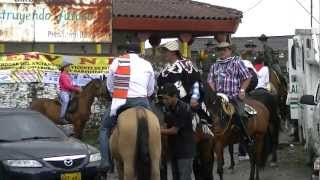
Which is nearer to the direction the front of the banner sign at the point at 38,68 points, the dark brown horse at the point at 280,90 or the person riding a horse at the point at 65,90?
the person riding a horse

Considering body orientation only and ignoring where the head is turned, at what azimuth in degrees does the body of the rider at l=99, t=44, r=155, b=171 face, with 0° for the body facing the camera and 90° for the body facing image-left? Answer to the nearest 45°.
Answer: approximately 180°
